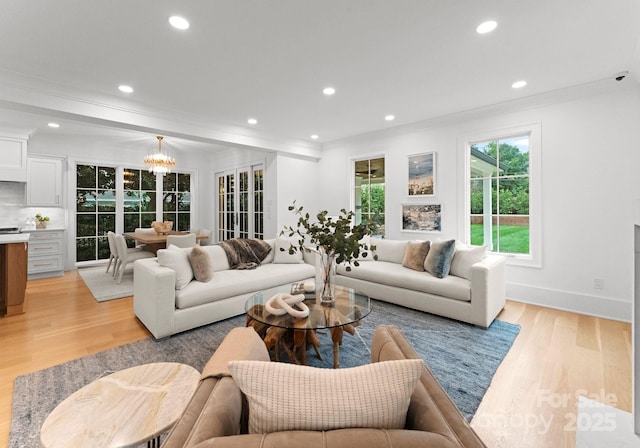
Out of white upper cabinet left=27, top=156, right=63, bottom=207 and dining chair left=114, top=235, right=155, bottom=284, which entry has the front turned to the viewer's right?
the dining chair

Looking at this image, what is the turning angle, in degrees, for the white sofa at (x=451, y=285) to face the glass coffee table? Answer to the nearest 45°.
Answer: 0° — it already faces it

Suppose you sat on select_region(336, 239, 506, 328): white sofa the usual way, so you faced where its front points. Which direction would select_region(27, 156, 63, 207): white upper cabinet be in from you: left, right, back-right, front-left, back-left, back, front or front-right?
front-right

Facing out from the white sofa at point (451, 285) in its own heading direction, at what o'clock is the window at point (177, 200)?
The window is roughly at 2 o'clock from the white sofa.

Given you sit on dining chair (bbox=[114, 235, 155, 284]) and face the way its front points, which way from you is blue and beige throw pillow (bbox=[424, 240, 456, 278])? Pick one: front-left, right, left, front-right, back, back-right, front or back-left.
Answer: front-right

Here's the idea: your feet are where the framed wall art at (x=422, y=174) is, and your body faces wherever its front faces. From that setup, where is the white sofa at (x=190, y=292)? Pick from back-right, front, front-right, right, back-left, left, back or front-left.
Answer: front

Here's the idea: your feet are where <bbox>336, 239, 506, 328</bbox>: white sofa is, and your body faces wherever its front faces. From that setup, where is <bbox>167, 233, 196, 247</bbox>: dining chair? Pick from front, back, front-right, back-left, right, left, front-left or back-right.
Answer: front-right

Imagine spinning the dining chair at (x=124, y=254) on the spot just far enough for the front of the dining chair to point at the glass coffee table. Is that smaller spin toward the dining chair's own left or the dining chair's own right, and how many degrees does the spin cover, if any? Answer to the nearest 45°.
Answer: approximately 90° to the dining chair's own right

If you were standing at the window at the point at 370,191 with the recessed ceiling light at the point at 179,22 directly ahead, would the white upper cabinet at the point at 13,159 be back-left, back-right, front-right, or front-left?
front-right

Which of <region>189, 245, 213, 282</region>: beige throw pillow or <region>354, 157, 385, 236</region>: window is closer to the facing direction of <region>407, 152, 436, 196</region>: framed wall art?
the beige throw pillow

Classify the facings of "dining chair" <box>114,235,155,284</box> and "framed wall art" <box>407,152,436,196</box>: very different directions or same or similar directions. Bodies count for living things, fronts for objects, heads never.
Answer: very different directions

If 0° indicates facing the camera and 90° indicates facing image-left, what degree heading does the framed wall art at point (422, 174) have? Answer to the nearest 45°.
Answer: approximately 45°

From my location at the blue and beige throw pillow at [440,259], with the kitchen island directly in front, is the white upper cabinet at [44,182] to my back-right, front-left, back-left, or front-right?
front-right

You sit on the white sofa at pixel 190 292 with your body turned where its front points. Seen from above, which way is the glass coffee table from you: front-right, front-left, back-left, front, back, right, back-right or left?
front

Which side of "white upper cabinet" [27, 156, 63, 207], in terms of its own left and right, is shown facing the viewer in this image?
front

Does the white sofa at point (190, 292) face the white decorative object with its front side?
yes

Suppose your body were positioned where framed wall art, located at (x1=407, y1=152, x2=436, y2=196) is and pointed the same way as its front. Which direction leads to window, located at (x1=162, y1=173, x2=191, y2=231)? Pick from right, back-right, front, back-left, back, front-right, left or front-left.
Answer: front-right

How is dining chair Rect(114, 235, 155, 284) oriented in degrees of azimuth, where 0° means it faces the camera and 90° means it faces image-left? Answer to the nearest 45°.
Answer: approximately 270°

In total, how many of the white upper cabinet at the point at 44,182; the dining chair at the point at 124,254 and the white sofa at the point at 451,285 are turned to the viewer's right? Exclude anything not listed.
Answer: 1
